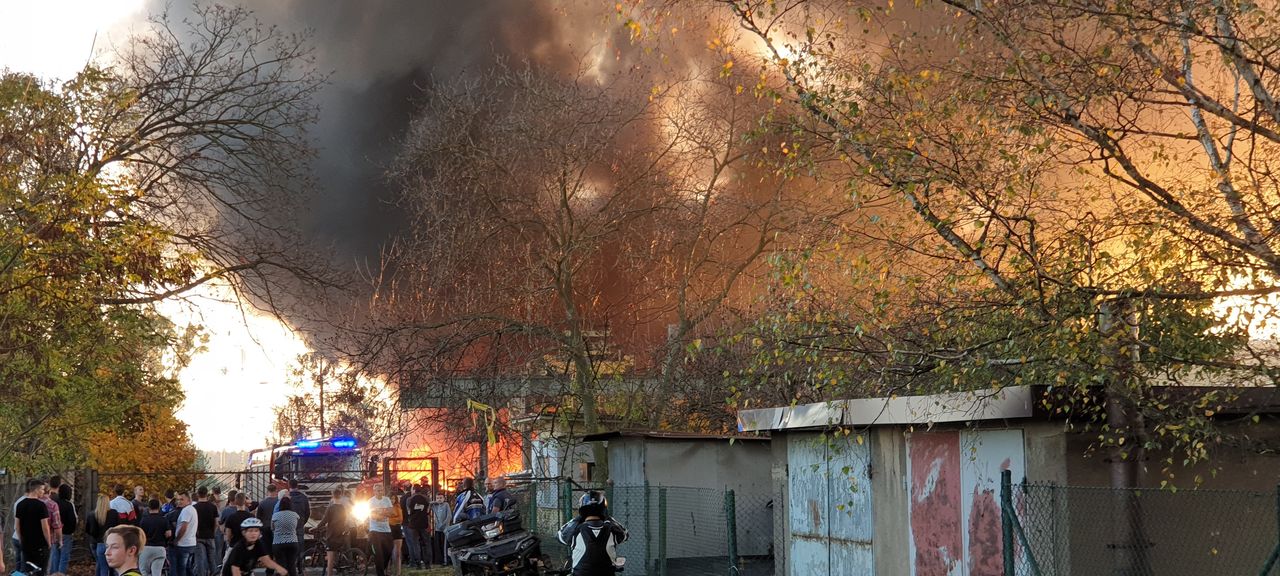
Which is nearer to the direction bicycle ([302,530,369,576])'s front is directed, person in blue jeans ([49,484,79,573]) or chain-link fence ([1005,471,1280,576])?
the person in blue jeans

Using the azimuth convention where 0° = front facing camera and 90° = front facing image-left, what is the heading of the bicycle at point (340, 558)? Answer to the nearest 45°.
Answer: approximately 90°

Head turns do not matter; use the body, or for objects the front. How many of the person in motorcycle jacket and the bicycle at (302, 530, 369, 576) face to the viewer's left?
1

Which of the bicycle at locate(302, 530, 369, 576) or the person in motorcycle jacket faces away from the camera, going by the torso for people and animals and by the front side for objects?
the person in motorcycle jacket

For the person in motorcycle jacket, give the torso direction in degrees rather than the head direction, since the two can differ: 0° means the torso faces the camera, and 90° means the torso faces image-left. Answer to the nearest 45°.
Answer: approximately 180°

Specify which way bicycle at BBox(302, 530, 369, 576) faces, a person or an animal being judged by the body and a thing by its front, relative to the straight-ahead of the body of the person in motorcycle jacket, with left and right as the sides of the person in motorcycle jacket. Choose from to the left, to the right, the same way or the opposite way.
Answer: to the left

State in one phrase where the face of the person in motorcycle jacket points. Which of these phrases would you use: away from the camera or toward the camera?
away from the camera
